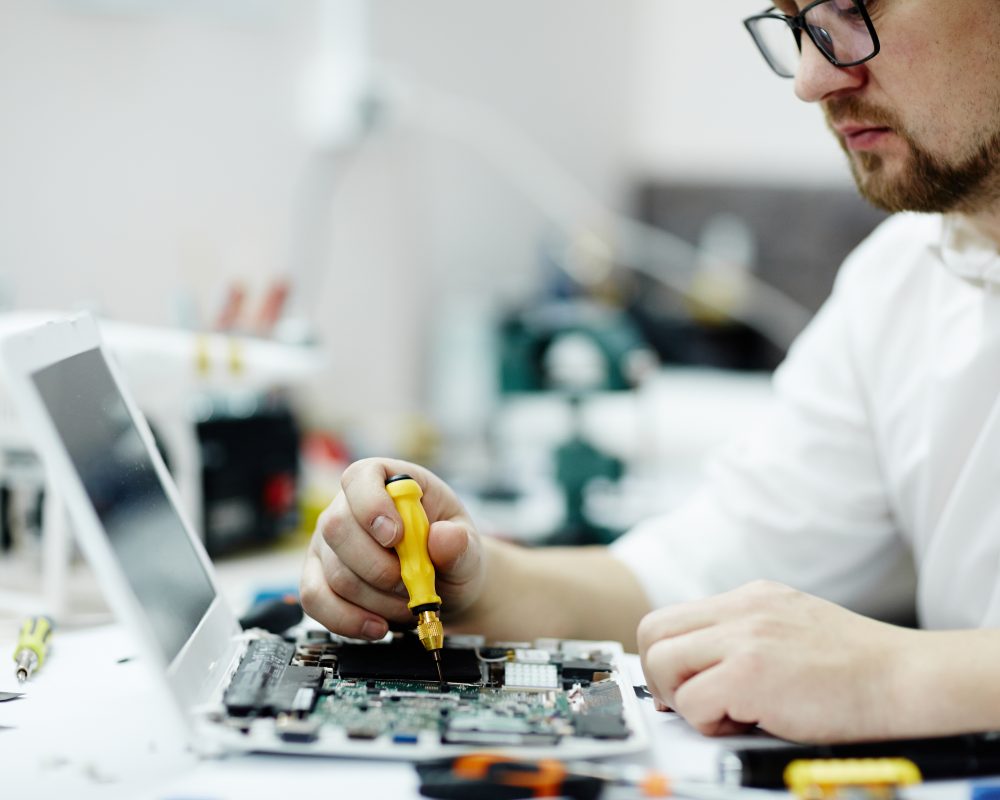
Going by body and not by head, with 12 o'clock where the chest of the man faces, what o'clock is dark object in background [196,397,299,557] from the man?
The dark object in background is roughly at 2 o'clock from the man.

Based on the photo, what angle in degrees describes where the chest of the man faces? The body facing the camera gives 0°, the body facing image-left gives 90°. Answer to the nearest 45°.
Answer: approximately 45°

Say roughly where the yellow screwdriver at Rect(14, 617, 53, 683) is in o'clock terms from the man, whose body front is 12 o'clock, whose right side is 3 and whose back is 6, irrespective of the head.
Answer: The yellow screwdriver is roughly at 1 o'clock from the man.
